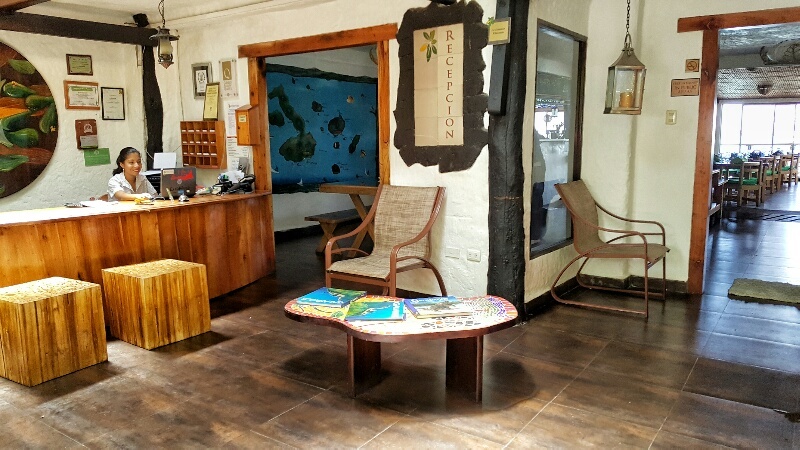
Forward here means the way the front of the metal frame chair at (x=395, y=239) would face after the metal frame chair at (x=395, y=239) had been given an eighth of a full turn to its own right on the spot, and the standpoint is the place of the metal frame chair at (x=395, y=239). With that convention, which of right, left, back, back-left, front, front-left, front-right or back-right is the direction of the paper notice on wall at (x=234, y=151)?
front-right

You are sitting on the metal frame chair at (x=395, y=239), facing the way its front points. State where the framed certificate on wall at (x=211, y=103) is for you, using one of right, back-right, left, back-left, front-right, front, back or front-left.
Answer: right

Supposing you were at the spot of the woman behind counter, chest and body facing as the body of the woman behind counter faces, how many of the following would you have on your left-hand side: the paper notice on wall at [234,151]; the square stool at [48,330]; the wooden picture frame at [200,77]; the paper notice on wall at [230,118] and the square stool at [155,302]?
3

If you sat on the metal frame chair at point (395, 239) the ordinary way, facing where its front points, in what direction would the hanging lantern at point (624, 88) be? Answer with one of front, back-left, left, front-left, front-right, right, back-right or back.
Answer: back-left

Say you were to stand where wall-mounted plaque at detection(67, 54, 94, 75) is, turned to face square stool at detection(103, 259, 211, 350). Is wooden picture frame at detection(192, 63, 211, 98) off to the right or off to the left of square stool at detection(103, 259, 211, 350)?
left

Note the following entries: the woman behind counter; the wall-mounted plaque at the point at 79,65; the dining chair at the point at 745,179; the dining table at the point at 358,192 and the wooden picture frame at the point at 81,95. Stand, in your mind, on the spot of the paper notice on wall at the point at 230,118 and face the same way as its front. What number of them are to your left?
2

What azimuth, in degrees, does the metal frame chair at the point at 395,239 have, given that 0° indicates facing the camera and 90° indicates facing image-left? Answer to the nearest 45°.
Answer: approximately 45°

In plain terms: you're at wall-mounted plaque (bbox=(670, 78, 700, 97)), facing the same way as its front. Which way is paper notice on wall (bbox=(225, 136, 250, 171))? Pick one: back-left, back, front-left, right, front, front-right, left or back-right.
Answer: right

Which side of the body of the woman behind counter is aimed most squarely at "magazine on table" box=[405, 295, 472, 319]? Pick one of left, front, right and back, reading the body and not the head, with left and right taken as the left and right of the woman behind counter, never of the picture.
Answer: front

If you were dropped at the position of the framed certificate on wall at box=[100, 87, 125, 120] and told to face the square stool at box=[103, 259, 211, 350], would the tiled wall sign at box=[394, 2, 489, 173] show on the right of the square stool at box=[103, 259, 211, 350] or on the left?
left

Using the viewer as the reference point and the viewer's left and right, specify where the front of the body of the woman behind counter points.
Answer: facing the viewer and to the right of the viewer

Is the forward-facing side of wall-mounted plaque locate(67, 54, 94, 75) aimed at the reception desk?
yes

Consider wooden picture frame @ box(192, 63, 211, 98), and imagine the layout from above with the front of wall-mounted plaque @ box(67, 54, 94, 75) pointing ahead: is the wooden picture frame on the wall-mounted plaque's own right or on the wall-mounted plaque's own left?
on the wall-mounted plaque's own left

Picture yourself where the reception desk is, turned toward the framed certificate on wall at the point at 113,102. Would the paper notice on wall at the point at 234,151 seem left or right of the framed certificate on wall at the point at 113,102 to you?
right

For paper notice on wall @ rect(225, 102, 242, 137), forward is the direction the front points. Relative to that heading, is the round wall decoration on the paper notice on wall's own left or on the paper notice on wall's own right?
on the paper notice on wall's own right

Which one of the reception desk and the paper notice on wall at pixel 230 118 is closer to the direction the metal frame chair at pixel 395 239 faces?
the reception desk

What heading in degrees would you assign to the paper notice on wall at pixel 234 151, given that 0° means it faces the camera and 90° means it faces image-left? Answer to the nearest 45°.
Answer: approximately 0°

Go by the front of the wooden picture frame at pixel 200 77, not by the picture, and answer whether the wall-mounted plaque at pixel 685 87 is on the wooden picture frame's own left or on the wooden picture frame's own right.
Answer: on the wooden picture frame's own left
